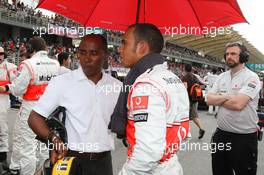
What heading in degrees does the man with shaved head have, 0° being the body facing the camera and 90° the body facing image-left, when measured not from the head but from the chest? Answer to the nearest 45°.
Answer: approximately 315°
